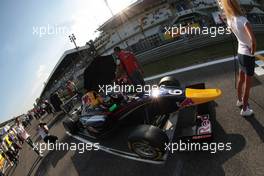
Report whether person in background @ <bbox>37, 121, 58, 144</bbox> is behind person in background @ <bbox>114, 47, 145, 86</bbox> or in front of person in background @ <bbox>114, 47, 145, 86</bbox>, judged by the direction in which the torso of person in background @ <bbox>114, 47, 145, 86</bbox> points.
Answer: in front

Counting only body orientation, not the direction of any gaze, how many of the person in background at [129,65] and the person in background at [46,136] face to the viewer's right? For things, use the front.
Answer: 1

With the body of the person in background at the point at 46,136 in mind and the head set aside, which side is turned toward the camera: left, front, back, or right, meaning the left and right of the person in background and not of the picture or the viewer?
right

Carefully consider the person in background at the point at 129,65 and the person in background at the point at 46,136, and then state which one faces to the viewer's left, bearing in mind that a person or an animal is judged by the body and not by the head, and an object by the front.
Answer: the person in background at the point at 129,65
